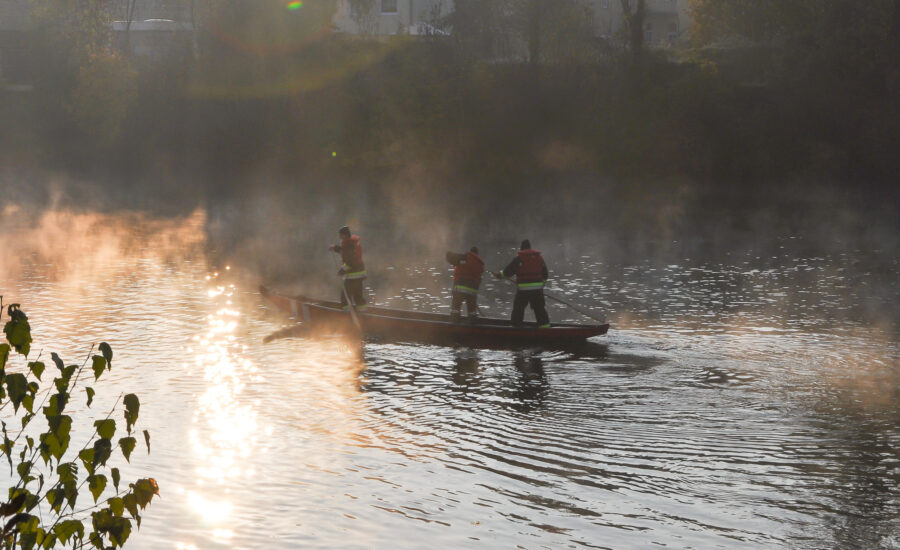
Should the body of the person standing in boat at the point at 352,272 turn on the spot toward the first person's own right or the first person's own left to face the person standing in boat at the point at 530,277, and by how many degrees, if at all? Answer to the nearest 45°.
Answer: approximately 135° to the first person's own left

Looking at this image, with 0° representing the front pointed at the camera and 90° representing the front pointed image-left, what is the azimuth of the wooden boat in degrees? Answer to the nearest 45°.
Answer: approximately 90°

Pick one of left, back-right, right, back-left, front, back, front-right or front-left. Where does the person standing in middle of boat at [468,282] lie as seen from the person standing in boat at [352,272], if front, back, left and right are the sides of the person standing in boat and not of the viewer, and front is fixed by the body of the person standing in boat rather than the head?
back-left

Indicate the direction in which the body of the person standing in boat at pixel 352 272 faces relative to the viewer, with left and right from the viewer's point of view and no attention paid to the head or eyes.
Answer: facing to the left of the viewer
